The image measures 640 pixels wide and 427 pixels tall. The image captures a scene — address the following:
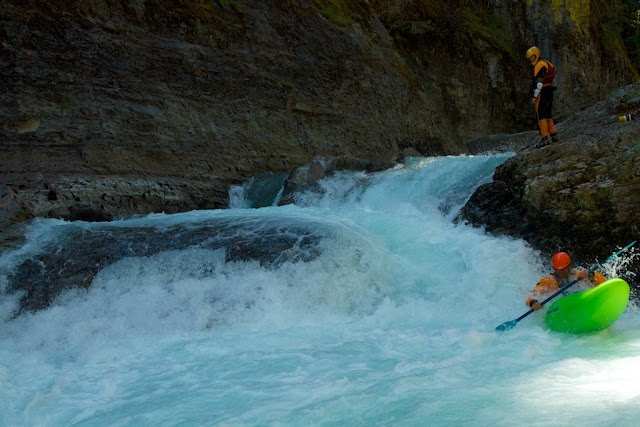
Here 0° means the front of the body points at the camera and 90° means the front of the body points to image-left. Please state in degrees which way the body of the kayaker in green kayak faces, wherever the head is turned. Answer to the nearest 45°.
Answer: approximately 315°

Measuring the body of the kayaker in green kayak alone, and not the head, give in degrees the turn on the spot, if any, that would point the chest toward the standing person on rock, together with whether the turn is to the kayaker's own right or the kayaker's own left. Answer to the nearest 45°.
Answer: approximately 135° to the kayaker's own left

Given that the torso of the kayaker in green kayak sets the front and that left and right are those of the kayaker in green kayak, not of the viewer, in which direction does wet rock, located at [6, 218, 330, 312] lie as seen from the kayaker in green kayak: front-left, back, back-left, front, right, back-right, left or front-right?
back-right
